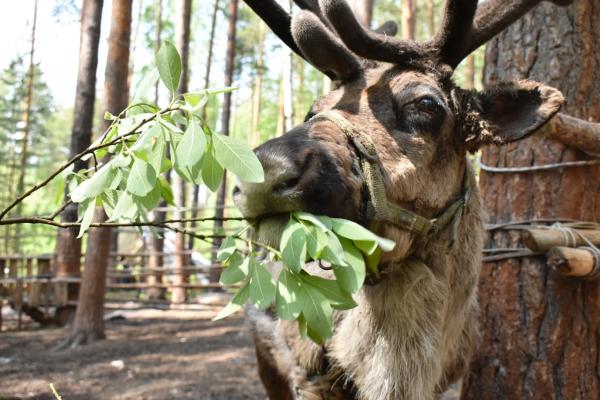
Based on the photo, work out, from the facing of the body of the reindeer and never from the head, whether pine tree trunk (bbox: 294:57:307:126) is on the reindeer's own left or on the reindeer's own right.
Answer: on the reindeer's own right

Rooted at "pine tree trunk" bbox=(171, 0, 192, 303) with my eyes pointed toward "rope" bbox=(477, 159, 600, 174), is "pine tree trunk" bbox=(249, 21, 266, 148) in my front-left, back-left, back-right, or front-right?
back-left

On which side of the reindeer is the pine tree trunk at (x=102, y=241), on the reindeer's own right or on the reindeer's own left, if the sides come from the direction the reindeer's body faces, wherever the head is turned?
on the reindeer's own right

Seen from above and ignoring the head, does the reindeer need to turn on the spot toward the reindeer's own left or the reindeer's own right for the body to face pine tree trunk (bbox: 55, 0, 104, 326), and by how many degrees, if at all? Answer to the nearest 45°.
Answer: approximately 90° to the reindeer's own right

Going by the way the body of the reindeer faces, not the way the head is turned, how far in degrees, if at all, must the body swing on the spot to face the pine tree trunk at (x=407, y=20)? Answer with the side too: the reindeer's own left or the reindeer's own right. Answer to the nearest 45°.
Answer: approximately 135° to the reindeer's own right

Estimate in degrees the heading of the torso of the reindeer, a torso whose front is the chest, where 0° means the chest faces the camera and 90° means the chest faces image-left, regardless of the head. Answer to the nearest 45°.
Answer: approximately 45°

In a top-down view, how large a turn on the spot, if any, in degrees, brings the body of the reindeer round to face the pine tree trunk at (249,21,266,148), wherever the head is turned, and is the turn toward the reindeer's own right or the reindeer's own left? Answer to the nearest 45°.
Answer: approximately 135° to the reindeer's own right
